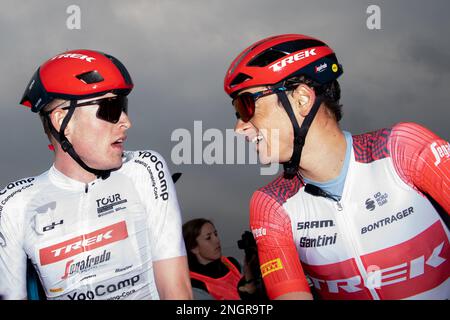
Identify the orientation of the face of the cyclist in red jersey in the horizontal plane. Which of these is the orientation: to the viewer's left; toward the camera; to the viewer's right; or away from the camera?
to the viewer's left

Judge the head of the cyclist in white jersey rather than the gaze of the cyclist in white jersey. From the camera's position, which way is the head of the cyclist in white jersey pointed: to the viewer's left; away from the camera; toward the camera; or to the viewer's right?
to the viewer's right

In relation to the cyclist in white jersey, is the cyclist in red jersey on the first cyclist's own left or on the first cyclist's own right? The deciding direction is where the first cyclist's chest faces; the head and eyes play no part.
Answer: on the first cyclist's own left

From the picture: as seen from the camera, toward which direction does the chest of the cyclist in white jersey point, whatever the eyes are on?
toward the camera
